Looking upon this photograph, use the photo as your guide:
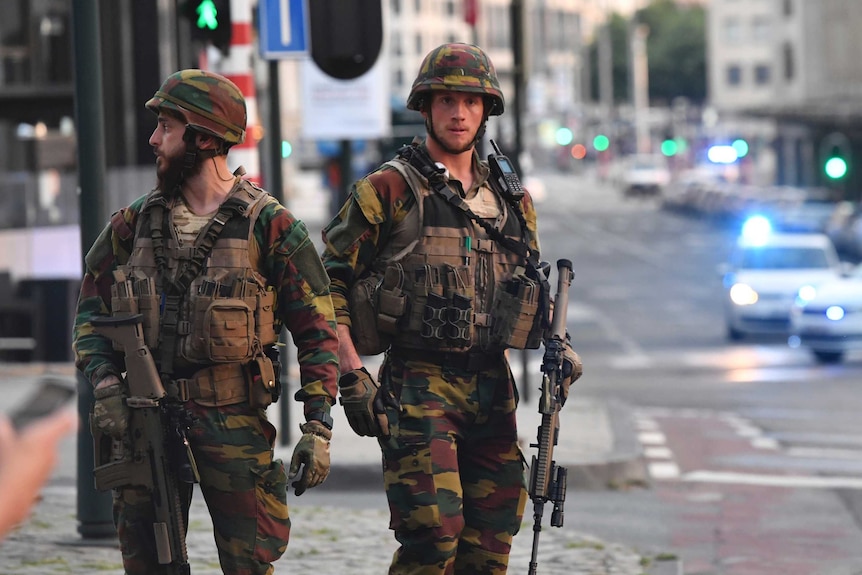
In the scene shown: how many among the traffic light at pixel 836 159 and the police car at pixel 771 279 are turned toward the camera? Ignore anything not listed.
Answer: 2

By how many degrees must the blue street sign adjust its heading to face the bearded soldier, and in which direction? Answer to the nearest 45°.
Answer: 0° — it already faces them

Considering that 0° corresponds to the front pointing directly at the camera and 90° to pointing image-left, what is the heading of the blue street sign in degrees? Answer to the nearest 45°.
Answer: approximately 0°

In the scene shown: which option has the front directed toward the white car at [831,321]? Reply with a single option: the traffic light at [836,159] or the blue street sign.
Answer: the traffic light
